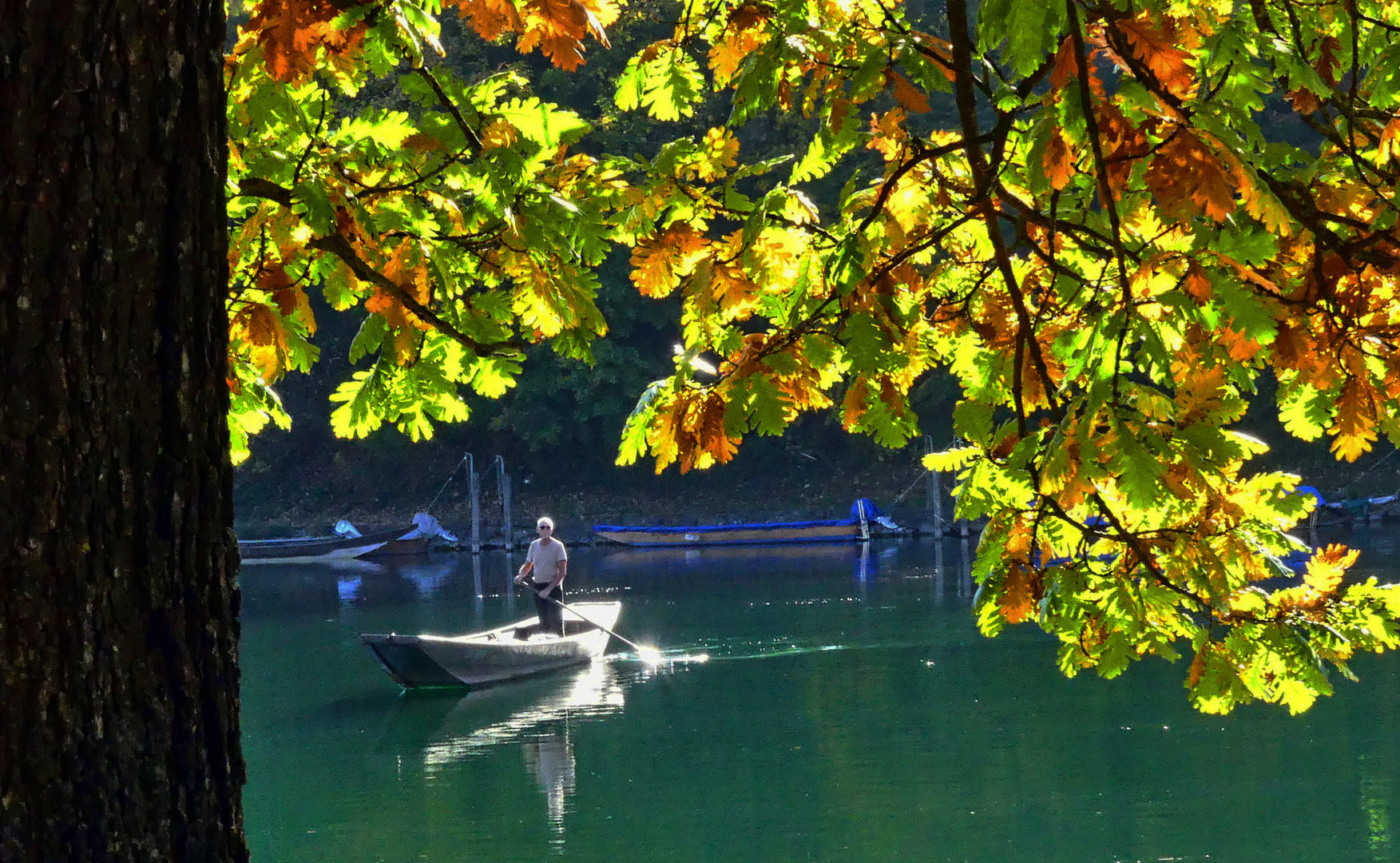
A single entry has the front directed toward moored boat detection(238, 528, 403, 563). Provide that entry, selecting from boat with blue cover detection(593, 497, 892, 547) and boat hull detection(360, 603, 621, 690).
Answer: the boat with blue cover

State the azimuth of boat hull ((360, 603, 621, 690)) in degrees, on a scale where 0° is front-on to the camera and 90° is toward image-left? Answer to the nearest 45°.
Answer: approximately 45°

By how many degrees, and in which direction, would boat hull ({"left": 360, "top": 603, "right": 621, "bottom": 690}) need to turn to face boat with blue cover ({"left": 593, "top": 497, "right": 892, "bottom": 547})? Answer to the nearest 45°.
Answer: approximately 135° to its right

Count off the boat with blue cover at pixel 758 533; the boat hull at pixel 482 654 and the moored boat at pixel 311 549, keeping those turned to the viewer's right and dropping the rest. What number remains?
1

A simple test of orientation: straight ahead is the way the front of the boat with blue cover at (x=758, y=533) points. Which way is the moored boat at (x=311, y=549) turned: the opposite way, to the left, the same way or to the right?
the opposite way

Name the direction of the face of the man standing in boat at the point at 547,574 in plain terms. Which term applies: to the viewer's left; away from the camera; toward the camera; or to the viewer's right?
toward the camera

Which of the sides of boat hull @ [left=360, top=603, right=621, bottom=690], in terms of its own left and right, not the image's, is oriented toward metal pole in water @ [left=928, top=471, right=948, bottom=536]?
back

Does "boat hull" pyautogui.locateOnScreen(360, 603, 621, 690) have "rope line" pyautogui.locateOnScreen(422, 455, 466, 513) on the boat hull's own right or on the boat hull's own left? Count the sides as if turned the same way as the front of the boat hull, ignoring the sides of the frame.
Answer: on the boat hull's own right

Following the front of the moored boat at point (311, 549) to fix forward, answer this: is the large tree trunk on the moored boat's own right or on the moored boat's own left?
on the moored boat's own right

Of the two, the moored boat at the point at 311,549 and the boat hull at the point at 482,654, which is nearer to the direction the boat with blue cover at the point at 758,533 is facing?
the moored boat

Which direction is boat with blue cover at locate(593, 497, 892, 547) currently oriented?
to the viewer's left

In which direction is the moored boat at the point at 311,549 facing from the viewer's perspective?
to the viewer's right

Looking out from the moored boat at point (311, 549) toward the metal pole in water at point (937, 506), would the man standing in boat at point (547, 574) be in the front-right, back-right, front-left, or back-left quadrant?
front-right

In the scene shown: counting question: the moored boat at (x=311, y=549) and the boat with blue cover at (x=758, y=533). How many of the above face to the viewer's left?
1

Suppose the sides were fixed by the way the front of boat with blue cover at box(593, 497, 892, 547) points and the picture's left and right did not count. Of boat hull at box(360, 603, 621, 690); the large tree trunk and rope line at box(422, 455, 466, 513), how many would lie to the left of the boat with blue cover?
2
